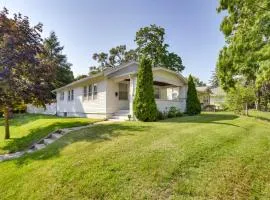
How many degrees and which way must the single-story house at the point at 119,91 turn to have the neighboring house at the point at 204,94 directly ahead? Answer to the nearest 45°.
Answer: approximately 90° to its left

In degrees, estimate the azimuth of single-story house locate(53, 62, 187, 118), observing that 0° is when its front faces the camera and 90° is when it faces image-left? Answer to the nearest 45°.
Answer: approximately 315°

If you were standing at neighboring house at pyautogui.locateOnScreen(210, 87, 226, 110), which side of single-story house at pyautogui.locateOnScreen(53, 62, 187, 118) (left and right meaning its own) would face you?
left

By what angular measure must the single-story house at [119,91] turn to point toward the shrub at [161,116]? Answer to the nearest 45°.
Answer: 0° — it already faces it

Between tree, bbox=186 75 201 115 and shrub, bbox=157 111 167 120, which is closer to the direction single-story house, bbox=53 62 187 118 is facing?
the shrub

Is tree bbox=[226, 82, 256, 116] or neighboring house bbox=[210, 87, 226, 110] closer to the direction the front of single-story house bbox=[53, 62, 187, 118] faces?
the tree

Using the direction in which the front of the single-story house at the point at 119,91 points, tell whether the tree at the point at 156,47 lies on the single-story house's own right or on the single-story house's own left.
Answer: on the single-story house's own left

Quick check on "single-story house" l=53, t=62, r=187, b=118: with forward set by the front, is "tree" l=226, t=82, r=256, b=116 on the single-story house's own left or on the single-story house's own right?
on the single-story house's own left

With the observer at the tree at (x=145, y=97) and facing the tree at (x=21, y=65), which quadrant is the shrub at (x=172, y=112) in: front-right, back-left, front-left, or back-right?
back-right

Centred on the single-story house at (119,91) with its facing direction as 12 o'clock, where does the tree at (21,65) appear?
The tree is roughly at 3 o'clock from the single-story house.

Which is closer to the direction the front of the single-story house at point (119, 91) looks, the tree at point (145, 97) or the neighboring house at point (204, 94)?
the tree
